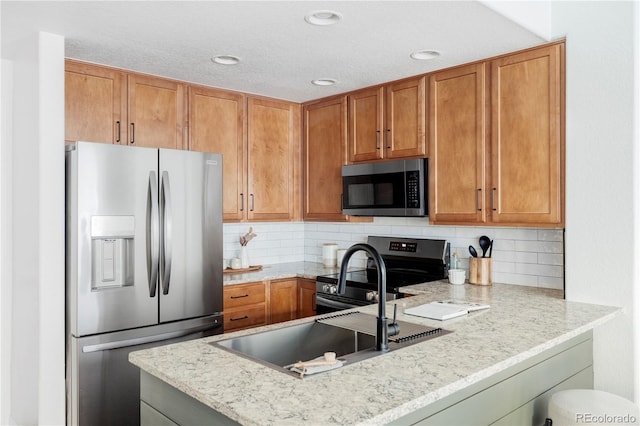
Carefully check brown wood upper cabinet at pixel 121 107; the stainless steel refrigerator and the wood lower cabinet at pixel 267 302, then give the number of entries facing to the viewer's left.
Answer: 0

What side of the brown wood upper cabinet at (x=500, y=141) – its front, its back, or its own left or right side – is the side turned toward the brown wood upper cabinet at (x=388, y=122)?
right

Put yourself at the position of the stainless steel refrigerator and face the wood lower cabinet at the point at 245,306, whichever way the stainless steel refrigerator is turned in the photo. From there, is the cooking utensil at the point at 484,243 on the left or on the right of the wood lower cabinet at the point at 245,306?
right

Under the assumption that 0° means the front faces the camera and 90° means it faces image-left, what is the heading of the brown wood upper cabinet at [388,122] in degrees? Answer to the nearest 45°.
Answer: approximately 45°

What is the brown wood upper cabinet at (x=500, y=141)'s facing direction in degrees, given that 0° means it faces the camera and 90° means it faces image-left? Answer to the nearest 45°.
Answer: approximately 45°

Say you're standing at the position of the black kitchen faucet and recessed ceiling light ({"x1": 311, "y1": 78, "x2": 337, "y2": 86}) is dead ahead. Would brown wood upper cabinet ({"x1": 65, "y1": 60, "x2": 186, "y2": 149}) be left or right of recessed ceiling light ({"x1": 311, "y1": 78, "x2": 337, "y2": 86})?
left

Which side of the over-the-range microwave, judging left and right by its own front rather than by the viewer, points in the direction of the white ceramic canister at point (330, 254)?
right

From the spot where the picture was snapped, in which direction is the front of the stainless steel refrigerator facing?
facing the viewer and to the right of the viewer

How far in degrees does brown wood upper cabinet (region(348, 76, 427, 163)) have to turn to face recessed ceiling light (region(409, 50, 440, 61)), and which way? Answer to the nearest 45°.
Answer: approximately 45° to its left

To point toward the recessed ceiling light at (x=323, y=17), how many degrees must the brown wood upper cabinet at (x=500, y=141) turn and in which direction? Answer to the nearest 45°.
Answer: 0° — it already faces it

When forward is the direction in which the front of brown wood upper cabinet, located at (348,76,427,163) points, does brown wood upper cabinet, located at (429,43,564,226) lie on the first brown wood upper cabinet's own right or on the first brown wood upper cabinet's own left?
on the first brown wood upper cabinet's own left

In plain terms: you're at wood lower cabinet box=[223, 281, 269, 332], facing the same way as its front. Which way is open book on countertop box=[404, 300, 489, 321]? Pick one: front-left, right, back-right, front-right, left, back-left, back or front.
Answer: front

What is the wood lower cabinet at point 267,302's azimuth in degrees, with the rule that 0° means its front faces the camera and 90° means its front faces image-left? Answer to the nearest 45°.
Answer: approximately 315°
